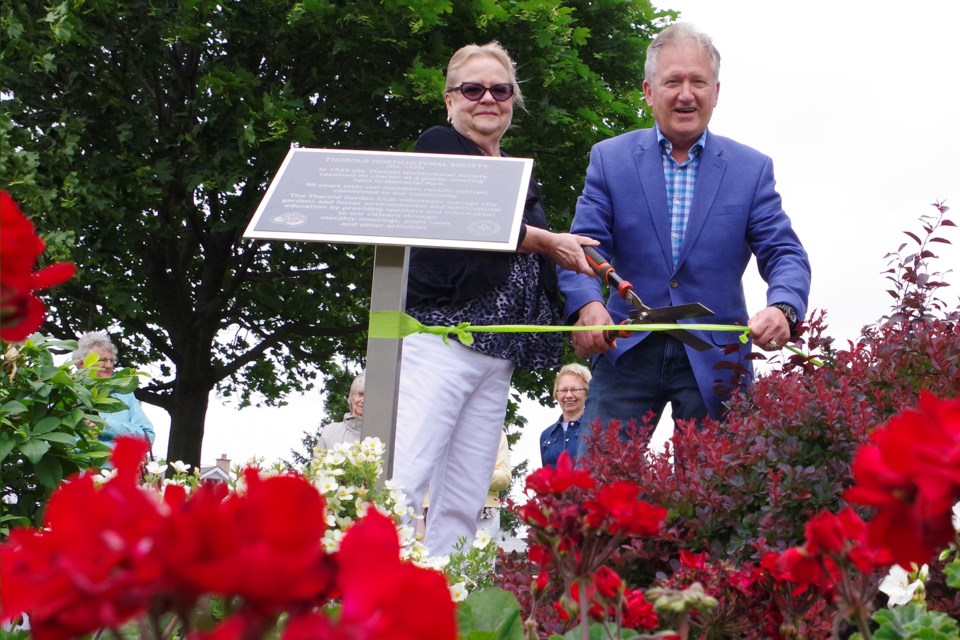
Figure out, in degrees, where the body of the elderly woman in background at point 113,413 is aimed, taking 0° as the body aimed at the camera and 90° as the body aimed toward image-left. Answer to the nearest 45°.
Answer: approximately 315°

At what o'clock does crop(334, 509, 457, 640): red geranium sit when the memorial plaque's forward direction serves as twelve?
The red geranium is roughly at 12 o'clock from the memorial plaque.

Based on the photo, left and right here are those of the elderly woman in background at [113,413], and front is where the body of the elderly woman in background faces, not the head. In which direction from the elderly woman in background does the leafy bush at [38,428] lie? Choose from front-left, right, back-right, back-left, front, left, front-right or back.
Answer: front-right

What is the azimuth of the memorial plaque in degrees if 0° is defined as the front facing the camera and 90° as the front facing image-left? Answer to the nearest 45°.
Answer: approximately 0°

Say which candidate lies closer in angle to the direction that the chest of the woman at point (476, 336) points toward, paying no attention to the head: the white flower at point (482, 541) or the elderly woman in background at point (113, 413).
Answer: the white flower

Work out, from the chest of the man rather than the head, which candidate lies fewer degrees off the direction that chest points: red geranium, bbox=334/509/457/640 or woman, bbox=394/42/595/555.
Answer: the red geranium

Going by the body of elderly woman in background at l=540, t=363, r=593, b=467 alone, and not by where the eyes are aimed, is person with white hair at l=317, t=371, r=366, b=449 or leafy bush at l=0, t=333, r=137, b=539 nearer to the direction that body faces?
the leafy bush

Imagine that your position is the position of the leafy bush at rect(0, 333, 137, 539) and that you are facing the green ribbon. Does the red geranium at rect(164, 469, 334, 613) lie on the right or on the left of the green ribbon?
right

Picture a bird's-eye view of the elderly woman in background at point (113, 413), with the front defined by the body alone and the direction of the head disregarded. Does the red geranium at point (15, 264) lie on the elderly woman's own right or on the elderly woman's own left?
on the elderly woman's own right

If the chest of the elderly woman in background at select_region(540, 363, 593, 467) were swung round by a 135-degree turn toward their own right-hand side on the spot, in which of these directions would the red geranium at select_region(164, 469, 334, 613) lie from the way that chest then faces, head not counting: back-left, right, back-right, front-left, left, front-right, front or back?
back-left

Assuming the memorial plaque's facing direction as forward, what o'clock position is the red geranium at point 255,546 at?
The red geranium is roughly at 12 o'clock from the memorial plaque.

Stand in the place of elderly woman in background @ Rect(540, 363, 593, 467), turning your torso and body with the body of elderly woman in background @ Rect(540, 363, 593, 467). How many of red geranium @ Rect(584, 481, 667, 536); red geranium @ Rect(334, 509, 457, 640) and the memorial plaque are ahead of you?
3

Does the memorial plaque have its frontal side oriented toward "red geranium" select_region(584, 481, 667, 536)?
yes

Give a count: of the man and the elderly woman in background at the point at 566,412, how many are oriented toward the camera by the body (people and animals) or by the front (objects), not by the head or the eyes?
2

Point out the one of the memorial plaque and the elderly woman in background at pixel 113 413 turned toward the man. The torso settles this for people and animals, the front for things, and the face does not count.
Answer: the elderly woman in background
